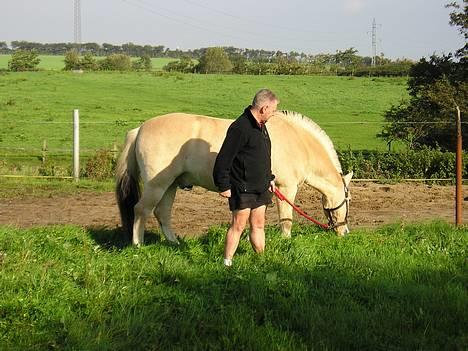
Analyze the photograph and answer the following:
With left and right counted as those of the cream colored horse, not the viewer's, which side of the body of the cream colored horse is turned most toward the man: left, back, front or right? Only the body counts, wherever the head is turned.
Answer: right

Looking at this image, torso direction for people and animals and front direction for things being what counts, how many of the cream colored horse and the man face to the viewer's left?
0

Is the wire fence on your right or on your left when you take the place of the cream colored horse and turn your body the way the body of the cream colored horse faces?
on your left

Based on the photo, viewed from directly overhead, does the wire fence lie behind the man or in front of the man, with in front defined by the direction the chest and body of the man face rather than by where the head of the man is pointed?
behind

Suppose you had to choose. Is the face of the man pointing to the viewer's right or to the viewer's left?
to the viewer's right

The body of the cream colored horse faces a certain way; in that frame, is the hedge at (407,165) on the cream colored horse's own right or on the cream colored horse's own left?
on the cream colored horse's own left

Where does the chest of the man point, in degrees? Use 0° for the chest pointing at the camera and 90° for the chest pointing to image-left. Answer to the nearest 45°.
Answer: approximately 315°

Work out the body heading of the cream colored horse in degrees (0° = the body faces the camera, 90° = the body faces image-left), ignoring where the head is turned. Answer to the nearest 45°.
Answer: approximately 270°

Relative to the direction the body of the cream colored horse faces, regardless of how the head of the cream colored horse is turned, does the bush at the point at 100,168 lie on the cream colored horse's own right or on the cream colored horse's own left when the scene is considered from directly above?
on the cream colored horse's own left

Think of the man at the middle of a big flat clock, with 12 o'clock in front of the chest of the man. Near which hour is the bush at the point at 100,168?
The bush is roughly at 7 o'clock from the man.
